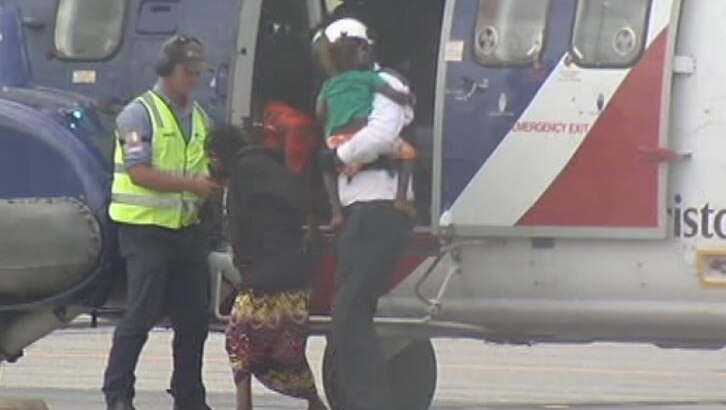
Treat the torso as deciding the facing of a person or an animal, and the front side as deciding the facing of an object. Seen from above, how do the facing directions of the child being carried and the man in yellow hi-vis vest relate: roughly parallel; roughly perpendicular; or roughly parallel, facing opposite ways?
roughly perpendicular

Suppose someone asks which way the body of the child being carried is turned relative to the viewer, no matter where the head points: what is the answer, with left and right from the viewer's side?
facing away from the viewer and to the right of the viewer
